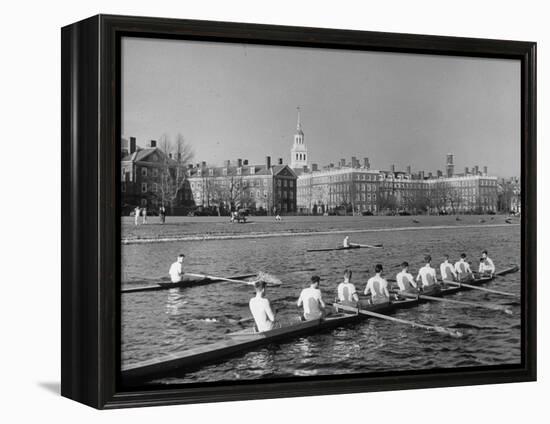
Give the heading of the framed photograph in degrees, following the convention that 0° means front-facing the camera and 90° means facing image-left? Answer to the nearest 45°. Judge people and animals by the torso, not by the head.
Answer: approximately 315°
